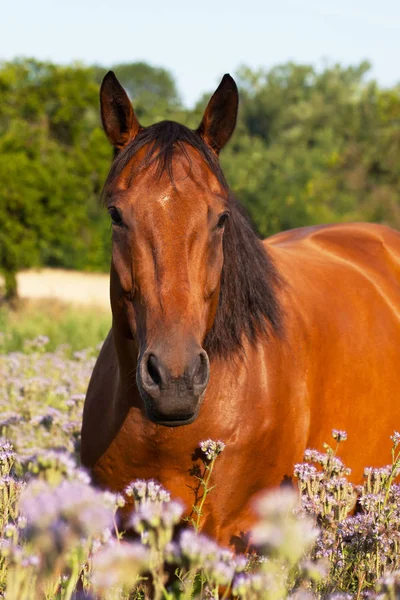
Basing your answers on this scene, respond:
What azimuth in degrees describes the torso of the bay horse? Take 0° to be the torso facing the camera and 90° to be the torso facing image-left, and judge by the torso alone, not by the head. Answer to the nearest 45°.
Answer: approximately 45°
